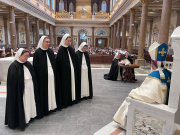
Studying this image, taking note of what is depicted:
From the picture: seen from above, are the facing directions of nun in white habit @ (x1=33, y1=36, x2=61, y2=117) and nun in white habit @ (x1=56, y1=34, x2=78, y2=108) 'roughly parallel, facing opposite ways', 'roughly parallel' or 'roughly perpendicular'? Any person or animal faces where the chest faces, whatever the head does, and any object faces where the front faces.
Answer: roughly parallel

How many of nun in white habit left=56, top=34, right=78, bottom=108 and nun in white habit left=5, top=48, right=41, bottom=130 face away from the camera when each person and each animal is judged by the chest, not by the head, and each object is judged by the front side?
0

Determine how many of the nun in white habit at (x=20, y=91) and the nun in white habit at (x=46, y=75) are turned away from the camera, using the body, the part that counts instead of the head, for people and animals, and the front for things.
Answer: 0

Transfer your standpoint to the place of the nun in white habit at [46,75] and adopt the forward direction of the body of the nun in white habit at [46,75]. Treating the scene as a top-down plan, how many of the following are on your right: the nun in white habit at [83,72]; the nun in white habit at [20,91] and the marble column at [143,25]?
1

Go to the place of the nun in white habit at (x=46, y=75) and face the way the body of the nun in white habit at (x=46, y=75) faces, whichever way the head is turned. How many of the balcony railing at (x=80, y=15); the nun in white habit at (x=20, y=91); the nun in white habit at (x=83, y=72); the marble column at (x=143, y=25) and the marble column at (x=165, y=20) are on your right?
1

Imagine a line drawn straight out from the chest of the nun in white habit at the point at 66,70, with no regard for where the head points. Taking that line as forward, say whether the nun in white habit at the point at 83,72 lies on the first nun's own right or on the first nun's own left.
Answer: on the first nun's own left

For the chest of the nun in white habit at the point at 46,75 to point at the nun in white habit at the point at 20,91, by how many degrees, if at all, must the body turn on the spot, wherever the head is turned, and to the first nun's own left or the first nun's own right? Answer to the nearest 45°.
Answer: approximately 90° to the first nun's own right

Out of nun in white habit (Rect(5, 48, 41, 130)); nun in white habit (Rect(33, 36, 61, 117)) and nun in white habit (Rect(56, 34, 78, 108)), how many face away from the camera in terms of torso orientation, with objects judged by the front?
0

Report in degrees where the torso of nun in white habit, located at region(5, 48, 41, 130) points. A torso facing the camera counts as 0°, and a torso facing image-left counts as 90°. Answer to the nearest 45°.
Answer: approximately 315°

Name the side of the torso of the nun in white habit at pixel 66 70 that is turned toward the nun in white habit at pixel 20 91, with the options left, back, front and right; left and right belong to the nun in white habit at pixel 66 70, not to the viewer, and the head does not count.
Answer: right

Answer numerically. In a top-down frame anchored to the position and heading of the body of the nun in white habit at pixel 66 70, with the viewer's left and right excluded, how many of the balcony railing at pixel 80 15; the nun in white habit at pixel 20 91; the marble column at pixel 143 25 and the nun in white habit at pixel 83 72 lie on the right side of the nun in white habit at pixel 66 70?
1

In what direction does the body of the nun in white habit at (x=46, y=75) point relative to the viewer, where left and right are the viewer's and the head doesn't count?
facing the viewer and to the right of the viewer

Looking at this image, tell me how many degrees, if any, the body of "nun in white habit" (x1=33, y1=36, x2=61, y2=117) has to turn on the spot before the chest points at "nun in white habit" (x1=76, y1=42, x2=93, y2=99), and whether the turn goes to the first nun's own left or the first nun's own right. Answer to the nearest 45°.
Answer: approximately 90° to the first nun's own left
